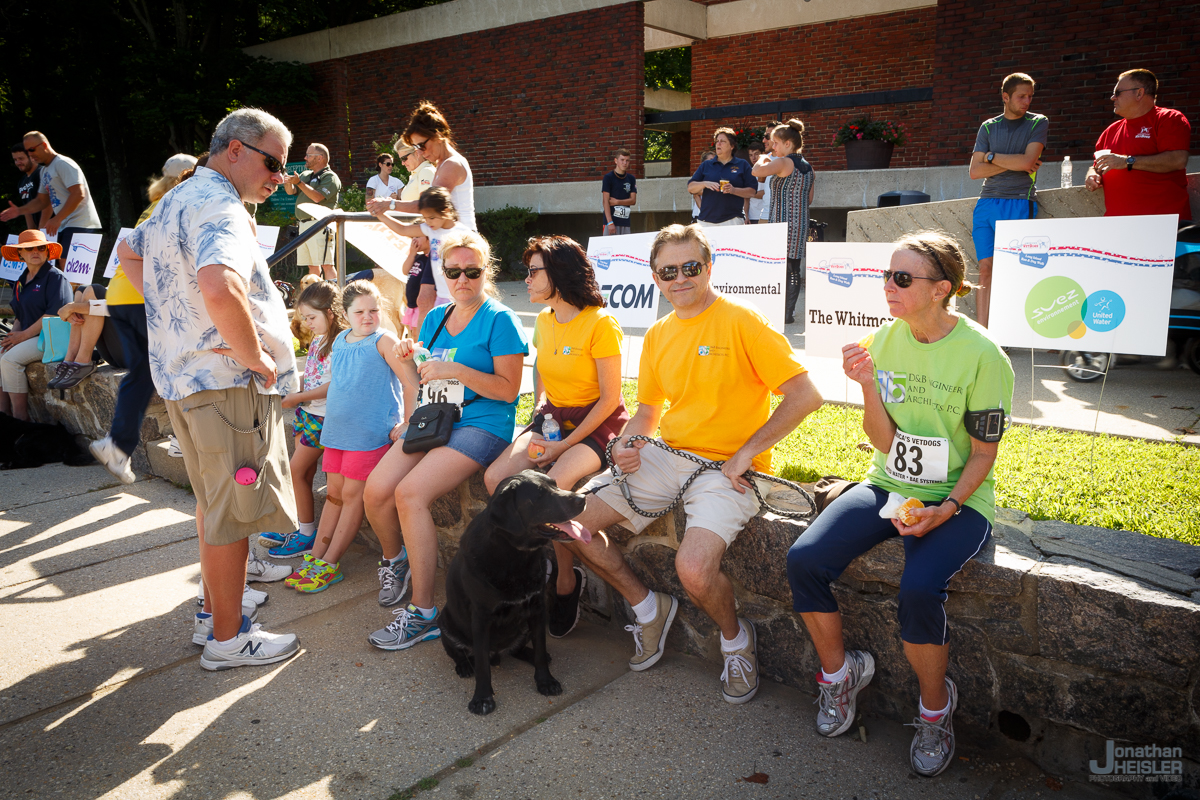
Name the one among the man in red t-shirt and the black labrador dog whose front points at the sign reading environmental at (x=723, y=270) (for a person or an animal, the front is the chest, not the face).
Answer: the man in red t-shirt

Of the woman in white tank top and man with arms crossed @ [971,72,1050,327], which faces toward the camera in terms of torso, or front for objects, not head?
the man with arms crossed

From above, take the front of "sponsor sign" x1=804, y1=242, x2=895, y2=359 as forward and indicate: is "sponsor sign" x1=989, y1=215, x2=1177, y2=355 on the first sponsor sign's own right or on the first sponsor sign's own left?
on the first sponsor sign's own left

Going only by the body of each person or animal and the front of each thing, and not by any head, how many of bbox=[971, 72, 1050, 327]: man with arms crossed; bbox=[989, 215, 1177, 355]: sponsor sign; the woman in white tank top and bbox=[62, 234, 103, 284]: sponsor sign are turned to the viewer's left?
1

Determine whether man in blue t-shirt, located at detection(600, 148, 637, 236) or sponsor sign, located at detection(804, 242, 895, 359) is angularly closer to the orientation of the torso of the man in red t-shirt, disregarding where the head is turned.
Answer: the sponsor sign

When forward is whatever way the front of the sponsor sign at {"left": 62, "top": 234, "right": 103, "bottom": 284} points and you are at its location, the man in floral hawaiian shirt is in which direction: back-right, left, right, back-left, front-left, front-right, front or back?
front

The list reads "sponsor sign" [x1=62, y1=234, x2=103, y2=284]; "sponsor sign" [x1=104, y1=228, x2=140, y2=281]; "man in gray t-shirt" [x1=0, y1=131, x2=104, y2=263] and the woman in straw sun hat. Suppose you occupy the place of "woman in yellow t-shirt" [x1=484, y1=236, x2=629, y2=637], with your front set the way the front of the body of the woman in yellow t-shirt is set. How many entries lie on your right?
4

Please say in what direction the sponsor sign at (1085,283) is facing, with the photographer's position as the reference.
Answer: facing the viewer

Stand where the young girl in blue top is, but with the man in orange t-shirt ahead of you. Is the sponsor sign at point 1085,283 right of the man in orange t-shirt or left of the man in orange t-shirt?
left

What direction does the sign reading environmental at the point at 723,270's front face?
toward the camera

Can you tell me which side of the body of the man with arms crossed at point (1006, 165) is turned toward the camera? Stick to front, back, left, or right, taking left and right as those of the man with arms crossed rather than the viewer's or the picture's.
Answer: front

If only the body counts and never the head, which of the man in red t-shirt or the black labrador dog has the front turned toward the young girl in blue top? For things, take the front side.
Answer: the man in red t-shirt

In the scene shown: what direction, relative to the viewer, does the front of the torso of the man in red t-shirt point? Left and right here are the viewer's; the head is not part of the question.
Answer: facing the viewer and to the left of the viewer
